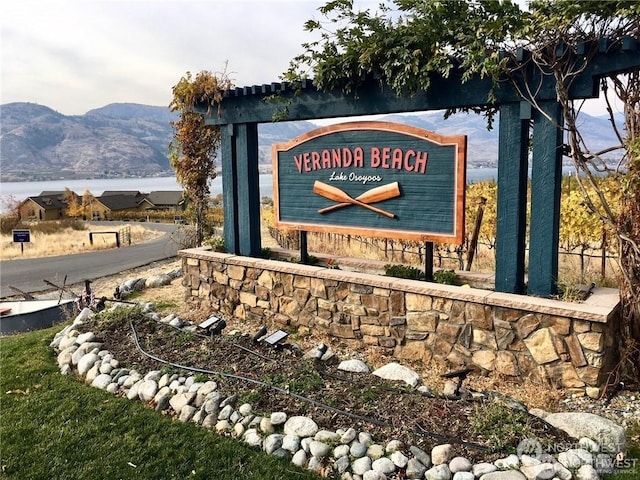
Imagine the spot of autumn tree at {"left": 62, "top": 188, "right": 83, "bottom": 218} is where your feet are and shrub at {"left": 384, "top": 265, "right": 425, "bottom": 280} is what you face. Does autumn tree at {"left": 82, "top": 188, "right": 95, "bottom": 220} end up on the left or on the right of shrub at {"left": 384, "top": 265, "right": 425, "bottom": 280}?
left

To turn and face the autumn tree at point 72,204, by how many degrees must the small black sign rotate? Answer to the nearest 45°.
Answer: approximately 180°

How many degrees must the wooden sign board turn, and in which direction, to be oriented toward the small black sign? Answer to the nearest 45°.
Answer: approximately 90° to its right

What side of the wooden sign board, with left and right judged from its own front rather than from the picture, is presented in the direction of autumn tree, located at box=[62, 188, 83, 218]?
right

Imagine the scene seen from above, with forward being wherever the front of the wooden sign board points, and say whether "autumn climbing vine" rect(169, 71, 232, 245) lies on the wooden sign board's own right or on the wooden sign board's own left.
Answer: on the wooden sign board's own right

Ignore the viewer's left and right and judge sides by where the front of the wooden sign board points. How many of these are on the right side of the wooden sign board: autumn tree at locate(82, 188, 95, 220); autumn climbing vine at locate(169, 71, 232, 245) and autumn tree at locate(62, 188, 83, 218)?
3
